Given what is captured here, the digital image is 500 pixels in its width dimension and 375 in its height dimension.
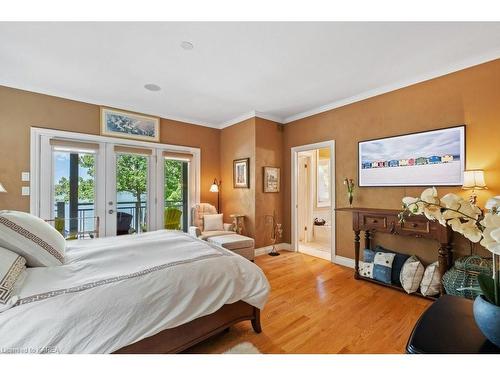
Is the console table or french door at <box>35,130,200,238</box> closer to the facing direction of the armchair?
the console table

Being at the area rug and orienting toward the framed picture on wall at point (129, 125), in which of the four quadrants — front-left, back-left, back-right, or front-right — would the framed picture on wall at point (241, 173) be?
front-right

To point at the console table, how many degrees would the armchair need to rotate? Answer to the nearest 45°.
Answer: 0° — it already faces it

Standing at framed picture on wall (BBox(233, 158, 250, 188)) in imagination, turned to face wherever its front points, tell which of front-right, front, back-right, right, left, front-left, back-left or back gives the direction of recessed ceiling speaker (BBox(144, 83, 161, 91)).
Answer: front

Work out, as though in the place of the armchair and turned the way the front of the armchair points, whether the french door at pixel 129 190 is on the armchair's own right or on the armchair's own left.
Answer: on the armchair's own right

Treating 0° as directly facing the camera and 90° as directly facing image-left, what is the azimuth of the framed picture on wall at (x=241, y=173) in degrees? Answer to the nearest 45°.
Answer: approximately 45°

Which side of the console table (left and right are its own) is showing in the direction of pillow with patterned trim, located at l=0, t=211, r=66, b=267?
front

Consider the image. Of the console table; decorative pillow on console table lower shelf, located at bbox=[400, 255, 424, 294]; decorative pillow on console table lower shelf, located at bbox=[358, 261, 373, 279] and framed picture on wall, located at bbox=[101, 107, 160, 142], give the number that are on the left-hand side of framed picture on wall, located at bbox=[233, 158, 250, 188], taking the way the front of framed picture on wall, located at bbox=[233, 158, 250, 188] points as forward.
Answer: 3

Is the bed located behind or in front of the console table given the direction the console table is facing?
in front

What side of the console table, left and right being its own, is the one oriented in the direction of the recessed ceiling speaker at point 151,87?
front

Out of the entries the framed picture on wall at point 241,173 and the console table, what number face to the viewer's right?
0

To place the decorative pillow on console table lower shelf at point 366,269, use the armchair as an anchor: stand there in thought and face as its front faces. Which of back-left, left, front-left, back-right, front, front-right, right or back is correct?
front

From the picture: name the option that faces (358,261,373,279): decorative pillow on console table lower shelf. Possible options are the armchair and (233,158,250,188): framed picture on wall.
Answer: the armchair

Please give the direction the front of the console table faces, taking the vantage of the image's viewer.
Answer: facing the viewer and to the left of the viewer

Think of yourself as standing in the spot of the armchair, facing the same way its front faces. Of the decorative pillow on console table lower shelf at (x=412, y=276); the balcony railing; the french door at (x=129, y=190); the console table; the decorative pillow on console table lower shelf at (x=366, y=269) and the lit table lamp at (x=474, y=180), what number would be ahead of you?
4

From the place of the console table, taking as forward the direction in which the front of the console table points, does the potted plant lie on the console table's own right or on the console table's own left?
on the console table's own left

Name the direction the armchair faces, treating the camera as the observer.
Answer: facing the viewer and to the right of the viewer

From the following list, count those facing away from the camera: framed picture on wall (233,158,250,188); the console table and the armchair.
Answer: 0
